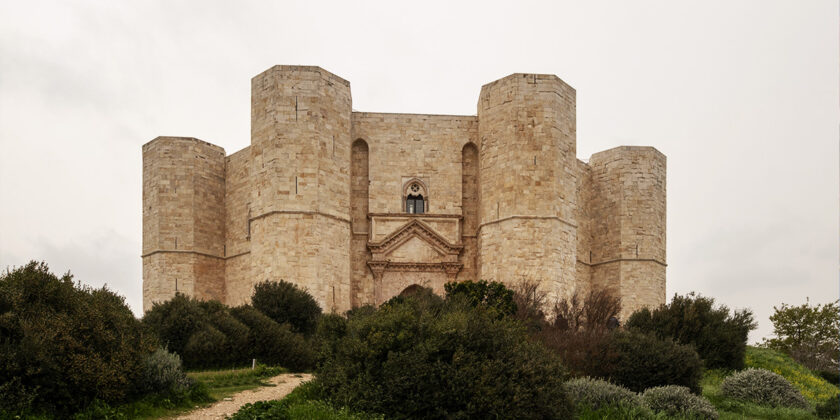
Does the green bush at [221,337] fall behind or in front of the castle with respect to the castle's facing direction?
in front

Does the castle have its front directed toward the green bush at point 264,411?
yes

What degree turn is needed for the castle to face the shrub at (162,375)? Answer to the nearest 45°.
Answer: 0° — it already faces it

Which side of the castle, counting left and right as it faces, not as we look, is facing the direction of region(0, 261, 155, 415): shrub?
front

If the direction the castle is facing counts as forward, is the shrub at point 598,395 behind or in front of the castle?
in front

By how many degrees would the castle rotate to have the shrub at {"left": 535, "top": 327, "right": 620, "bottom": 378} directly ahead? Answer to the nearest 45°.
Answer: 0° — it already faces it

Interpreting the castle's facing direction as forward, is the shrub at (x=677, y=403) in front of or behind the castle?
in front

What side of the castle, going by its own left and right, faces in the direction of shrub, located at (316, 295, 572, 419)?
front

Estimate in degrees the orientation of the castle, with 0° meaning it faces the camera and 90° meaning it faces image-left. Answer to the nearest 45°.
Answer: approximately 0°
